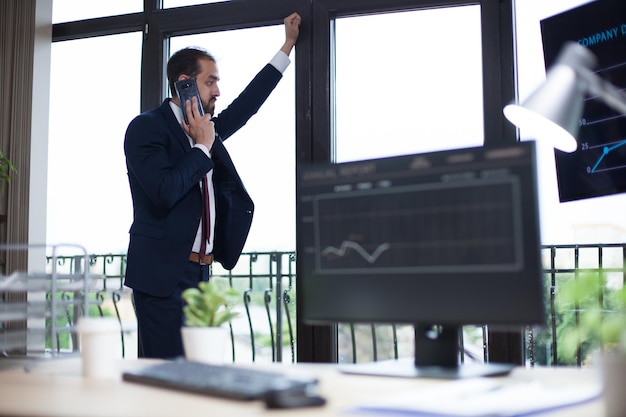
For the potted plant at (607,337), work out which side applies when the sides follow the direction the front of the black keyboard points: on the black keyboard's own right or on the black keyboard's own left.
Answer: on the black keyboard's own left

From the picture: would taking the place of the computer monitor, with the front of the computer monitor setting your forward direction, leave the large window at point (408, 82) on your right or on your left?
on your right

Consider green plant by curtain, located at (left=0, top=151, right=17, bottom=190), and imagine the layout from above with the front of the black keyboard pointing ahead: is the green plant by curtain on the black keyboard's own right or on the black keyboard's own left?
on the black keyboard's own right

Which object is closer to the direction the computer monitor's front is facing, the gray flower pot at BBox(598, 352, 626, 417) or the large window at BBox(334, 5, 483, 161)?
the gray flower pot

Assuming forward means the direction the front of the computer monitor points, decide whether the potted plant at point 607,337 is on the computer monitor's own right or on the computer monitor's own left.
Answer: on the computer monitor's own left

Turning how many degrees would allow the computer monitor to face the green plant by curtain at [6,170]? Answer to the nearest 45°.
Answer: approximately 90° to its right

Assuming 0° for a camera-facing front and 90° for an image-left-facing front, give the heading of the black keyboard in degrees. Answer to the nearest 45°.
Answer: approximately 45°

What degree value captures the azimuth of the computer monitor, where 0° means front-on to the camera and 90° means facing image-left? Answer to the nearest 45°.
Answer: approximately 45°
